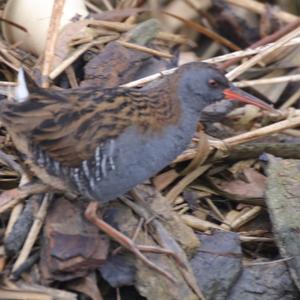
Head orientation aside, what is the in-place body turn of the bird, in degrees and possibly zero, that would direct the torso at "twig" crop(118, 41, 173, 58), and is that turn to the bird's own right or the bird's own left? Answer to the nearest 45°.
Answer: approximately 90° to the bird's own left

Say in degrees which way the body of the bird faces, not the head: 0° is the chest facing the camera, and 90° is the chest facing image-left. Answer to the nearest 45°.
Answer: approximately 270°

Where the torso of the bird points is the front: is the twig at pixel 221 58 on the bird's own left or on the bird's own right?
on the bird's own left

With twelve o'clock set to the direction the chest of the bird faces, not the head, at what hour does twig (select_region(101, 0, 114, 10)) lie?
The twig is roughly at 9 o'clock from the bird.

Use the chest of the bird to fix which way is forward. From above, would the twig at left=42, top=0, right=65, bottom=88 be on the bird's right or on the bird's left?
on the bird's left

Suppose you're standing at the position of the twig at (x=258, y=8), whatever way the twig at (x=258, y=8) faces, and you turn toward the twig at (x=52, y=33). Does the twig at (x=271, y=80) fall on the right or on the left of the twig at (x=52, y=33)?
left
